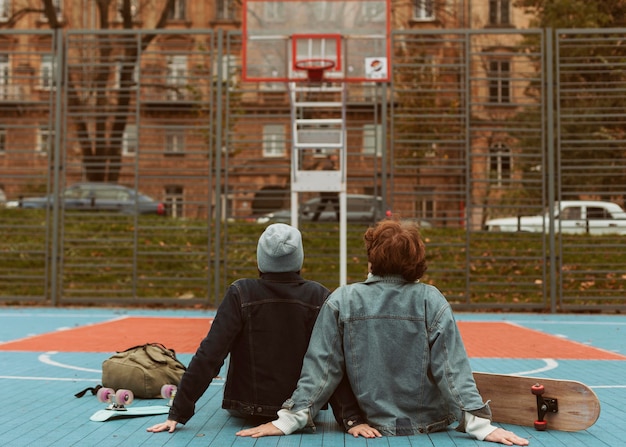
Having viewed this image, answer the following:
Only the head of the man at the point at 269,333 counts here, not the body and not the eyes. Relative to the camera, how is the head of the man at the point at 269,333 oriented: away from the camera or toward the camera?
away from the camera

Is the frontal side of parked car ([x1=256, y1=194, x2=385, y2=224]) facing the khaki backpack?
no

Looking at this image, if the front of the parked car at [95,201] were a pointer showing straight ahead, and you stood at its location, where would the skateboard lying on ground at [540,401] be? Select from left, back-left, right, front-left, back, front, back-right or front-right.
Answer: left

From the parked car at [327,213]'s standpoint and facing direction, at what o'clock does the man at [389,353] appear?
The man is roughly at 9 o'clock from the parked car.

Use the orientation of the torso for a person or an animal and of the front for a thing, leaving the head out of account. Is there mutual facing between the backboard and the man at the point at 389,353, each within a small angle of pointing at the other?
yes

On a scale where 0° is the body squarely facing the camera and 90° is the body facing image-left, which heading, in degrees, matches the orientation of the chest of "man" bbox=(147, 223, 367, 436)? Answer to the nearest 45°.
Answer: approximately 180°

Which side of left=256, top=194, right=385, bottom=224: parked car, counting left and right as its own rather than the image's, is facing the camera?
left

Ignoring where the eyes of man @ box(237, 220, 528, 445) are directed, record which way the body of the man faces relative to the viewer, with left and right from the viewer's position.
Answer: facing away from the viewer

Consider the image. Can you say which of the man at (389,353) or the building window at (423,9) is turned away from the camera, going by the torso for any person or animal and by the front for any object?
the man

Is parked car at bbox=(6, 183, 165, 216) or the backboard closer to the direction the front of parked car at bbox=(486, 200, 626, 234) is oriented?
the parked car

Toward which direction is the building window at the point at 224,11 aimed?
toward the camera

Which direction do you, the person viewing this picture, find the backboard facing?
facing the viewer

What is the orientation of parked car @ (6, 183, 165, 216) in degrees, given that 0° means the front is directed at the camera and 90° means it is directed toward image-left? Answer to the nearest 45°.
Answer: approximately 90°

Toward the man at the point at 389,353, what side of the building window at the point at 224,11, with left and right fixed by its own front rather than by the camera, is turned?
front

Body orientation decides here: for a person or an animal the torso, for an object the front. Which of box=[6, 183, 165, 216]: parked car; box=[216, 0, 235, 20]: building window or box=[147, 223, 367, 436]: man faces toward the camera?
the building window

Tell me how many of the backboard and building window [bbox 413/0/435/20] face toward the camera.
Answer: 2

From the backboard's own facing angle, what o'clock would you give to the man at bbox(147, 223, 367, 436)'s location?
The man is roughly at 12 o'clock from the backboard.
